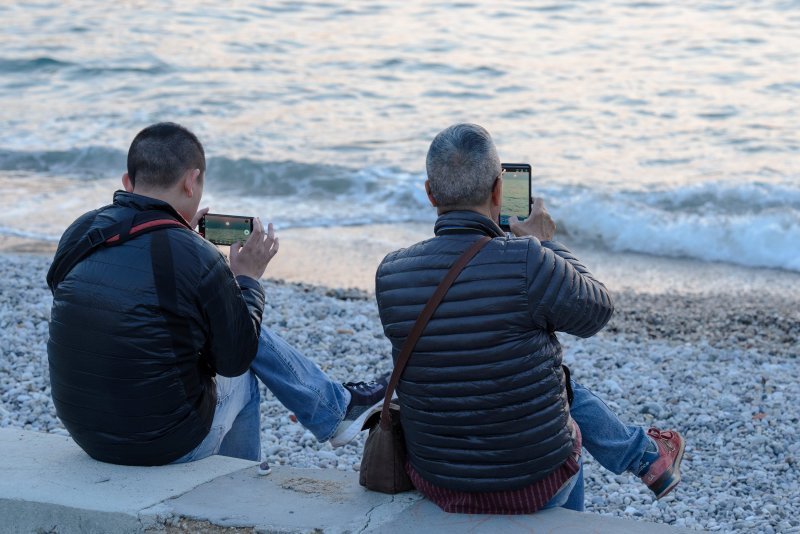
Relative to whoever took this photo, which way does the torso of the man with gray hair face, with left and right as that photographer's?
facing away from the viewer and to the right of the viewer

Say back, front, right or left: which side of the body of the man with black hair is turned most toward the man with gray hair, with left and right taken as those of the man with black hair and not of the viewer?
right

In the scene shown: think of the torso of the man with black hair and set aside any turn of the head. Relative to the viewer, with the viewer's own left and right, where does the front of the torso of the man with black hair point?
facing away from the viewer and to the right of the viewer

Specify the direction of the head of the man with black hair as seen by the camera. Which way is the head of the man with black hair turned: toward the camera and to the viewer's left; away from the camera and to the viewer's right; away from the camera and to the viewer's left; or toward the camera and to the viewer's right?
away from the camera and to the viewer's right

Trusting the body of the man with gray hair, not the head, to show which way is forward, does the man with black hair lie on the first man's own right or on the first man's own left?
on the first man's own left
